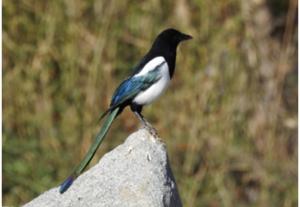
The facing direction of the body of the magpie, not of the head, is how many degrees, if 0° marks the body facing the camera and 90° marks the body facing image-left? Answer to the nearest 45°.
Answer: approximately 270°
